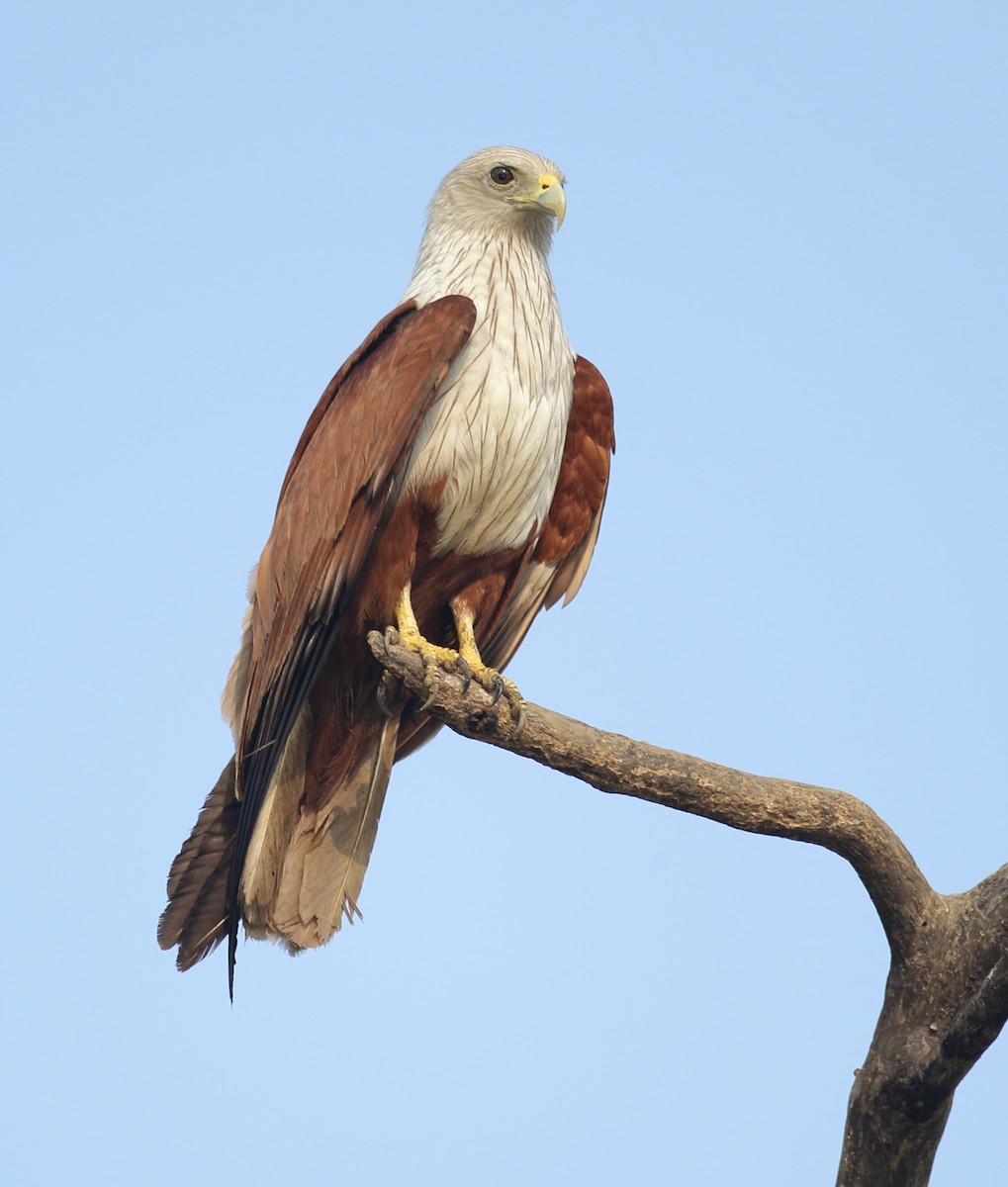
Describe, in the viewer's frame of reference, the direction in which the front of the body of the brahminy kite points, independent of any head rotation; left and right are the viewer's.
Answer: facing the viewer and to the right of the viewer
